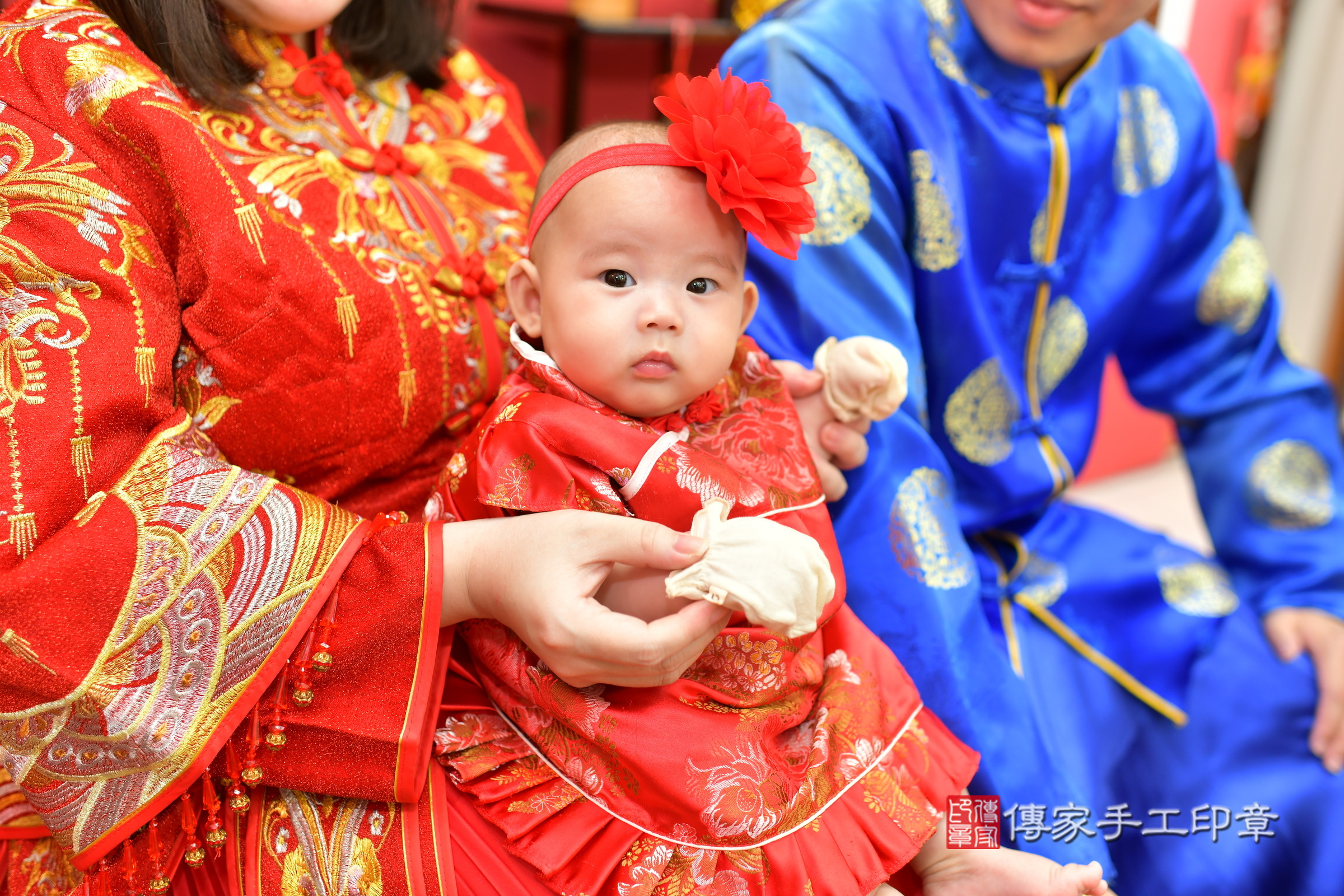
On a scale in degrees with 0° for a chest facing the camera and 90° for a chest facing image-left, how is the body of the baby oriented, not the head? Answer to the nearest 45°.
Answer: approximately 315°
